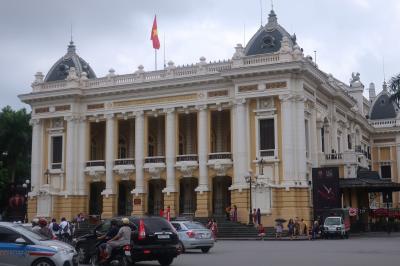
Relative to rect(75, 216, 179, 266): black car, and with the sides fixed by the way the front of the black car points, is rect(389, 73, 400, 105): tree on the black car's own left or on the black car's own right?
on the black car's own right

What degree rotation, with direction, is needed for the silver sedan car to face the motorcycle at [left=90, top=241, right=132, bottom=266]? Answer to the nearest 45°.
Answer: approximately 135° to its left

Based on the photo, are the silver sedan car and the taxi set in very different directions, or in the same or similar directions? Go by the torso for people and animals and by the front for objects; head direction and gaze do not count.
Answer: very different directions

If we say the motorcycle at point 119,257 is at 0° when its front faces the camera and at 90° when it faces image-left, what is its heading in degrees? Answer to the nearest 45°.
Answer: approximately 90°

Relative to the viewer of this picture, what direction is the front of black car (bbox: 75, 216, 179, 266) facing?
facing away from the viewer and to the left of the viewer
